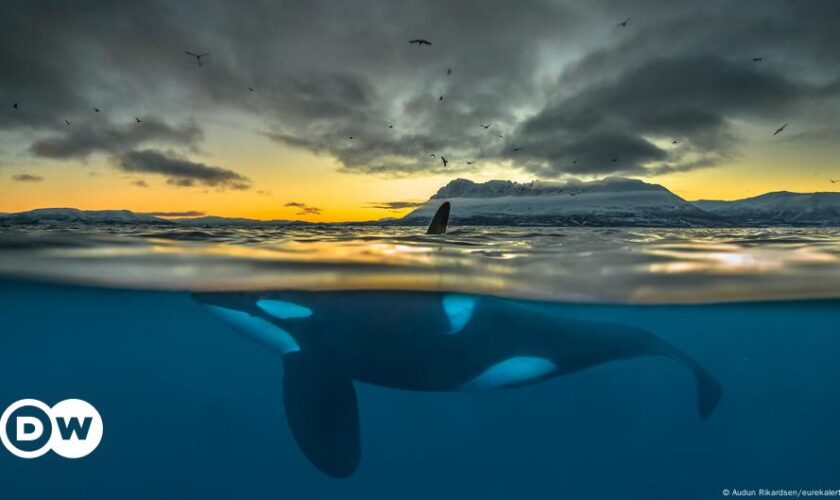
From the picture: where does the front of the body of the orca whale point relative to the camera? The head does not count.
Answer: to the viewer's left
